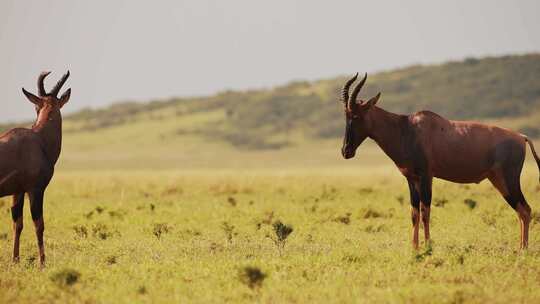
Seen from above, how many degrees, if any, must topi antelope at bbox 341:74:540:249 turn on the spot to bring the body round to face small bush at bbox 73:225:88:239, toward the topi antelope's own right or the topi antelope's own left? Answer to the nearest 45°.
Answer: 0° — it already faces it

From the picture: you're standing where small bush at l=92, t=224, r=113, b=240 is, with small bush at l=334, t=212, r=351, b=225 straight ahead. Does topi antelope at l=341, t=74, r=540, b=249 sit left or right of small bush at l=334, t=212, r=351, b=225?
right

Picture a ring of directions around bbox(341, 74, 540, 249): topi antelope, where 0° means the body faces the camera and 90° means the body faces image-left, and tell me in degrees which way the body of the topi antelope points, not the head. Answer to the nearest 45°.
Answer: approximately 90°

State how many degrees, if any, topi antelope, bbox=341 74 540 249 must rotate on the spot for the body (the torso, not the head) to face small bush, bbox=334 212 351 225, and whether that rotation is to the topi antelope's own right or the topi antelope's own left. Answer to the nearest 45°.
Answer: approximately 45° to the topi antelope's own right

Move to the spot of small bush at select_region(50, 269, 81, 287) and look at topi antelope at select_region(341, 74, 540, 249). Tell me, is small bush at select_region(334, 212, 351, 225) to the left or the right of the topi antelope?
left

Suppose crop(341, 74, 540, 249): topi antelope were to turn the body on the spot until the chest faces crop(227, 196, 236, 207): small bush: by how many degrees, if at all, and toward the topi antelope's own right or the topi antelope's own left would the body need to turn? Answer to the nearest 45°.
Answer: approximately 45° to the topi antelope's own right

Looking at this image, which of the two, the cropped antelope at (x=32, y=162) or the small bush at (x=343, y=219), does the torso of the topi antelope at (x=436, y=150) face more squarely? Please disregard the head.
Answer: the cropped antelope
